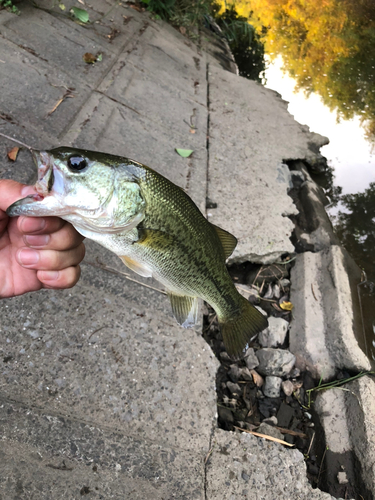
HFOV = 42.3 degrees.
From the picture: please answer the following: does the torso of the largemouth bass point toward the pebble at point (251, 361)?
no

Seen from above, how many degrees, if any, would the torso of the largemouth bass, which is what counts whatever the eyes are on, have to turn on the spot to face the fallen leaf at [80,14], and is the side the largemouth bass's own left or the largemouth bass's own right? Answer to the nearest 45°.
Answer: approximately 45° to the largemouth bass's own right

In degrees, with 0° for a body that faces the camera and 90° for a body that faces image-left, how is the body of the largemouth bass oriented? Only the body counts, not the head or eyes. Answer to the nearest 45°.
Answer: approximately 90°

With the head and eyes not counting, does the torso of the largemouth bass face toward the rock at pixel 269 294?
no

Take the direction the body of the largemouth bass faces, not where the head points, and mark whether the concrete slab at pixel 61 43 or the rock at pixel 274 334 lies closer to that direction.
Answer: the concrete slab

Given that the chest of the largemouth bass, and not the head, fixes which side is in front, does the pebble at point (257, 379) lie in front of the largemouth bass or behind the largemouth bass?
behind

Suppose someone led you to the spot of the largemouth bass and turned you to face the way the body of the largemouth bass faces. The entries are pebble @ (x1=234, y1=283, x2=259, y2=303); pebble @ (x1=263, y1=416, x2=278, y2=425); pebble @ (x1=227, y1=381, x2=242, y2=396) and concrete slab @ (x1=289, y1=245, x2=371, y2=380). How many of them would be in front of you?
0

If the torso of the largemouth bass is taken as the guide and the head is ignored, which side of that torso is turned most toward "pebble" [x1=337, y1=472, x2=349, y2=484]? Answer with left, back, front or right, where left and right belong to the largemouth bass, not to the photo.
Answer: back

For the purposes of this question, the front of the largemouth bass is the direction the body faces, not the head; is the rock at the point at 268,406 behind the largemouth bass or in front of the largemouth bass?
behind

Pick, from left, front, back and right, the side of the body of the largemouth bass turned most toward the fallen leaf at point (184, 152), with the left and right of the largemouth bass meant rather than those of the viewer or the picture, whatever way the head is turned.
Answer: right

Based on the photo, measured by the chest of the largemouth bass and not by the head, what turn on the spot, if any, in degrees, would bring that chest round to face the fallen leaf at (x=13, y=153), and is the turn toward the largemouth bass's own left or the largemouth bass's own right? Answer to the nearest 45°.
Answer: approximately 45° to the largemouth bass's own right

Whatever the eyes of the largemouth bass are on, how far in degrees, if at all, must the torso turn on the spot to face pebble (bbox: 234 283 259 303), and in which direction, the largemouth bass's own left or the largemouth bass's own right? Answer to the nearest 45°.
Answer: approximately 135° to the largemouth bass's own right

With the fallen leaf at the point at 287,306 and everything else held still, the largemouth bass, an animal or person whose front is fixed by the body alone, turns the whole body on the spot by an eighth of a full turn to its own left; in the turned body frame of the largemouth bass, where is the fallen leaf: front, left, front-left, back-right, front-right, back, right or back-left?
back

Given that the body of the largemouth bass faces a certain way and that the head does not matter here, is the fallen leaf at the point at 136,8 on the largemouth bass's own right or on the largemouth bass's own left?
on the largemouth bass's own right

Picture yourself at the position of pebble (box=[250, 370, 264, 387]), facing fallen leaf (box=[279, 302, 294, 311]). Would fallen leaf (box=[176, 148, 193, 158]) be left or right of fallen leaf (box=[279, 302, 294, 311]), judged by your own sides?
left

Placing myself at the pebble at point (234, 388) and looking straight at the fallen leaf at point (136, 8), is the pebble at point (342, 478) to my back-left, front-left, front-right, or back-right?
back-right
